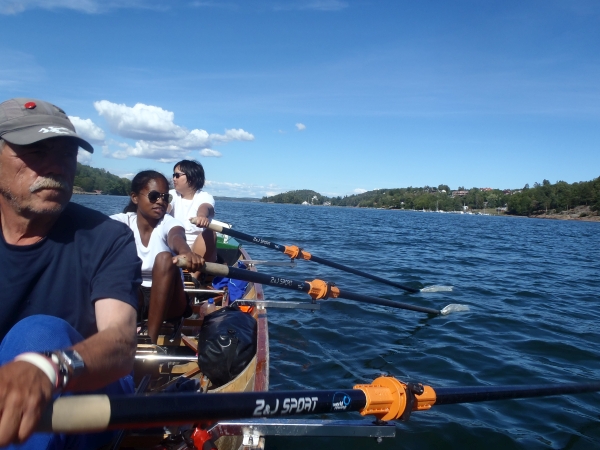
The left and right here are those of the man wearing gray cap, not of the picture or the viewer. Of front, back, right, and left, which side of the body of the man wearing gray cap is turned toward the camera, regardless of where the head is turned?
front

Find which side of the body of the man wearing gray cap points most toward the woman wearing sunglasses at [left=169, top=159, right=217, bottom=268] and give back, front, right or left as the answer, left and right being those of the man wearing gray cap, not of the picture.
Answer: back

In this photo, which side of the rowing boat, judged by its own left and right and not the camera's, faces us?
back

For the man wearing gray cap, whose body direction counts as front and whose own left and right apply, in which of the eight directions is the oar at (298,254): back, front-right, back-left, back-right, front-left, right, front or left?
back-left

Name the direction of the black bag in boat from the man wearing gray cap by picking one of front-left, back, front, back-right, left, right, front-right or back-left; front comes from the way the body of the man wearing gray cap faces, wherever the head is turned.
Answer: back-left
